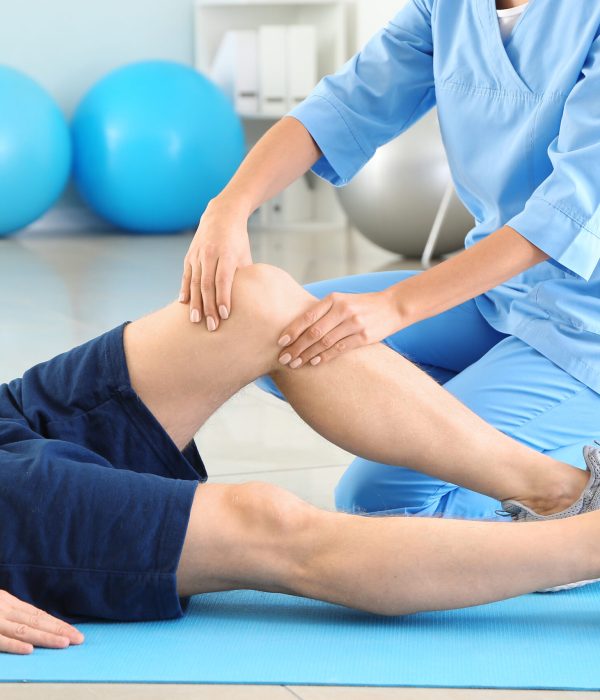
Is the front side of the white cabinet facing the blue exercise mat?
yes

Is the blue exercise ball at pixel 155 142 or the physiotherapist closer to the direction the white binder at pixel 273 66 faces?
the physiotherapist

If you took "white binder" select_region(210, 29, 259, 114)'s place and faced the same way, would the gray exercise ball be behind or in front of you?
in front

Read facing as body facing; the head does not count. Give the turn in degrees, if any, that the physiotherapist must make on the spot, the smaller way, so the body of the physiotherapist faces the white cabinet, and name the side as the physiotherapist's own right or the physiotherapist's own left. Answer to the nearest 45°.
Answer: approximately 135° to the physiotherapist's own right

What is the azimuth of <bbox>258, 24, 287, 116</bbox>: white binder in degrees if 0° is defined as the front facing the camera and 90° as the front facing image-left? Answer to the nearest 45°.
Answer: approximately 0°

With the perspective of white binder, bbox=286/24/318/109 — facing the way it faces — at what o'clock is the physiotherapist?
The physiotherapist is roughly at 12 o'clock from the white binder.

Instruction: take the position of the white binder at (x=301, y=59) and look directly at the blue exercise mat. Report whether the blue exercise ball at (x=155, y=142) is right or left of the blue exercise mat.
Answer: right
